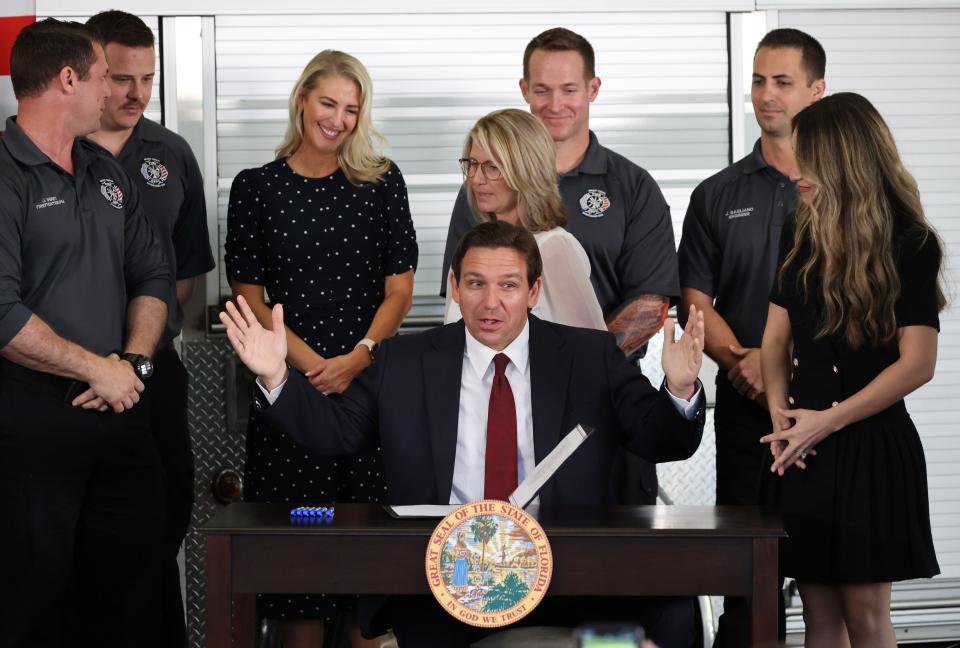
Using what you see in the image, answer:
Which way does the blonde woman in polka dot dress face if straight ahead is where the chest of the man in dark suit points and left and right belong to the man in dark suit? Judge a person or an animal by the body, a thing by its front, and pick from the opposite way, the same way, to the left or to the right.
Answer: the same way

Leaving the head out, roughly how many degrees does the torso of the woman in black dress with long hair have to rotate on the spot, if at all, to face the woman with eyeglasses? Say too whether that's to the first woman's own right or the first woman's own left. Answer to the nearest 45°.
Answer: approximately 45° to the first woman's own right

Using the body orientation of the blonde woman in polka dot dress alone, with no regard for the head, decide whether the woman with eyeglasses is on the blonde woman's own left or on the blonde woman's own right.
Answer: on the blonde woman's own left

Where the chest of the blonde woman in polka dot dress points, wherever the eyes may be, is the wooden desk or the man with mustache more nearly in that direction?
the wooden desk

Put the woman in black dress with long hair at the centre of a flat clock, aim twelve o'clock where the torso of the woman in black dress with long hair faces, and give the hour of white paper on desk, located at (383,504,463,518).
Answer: The white paper on desk is roughly at 12 o'clock from the woman in black dress with long hair.

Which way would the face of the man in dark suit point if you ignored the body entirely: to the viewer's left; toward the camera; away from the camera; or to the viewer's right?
toward the camera

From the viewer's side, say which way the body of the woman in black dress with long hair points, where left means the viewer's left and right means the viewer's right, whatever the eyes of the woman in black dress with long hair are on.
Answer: facing the viewer and to the left of the viewer

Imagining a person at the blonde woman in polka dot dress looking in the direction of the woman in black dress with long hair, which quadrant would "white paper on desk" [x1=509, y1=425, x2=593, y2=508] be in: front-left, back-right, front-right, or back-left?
front-right

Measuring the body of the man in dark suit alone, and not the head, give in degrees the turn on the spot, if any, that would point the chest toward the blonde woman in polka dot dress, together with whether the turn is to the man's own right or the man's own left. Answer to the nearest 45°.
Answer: approximately 135° to the man's own right

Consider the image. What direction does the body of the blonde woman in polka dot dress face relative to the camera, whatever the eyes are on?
toward the camera

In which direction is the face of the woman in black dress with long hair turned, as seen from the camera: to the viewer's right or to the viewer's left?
to the viewer's left

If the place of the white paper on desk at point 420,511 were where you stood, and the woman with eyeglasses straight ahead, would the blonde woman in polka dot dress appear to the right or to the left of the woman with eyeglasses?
left

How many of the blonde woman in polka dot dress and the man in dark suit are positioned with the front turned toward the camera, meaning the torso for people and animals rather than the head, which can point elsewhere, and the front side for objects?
2

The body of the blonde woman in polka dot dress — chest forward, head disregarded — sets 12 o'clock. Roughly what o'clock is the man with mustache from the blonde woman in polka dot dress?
The man with mustache is roughly at 4 o'clock from the blonde woman in polka dot dress.

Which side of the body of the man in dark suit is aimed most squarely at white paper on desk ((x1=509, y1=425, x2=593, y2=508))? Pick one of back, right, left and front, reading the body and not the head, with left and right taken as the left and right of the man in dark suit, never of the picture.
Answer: front

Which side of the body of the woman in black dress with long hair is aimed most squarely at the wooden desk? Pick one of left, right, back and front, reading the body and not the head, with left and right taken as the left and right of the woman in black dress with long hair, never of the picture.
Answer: front

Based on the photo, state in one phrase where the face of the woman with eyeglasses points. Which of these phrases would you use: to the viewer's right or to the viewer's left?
to the viewer's left

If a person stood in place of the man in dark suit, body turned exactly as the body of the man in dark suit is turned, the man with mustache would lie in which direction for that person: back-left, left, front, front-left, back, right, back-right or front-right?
back-right
